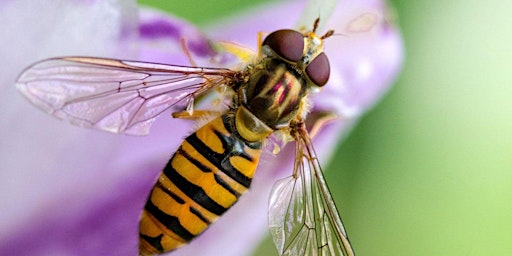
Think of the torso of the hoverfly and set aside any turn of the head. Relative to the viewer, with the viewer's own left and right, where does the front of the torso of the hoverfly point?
facing away from the viewer and to the right of the viewer
